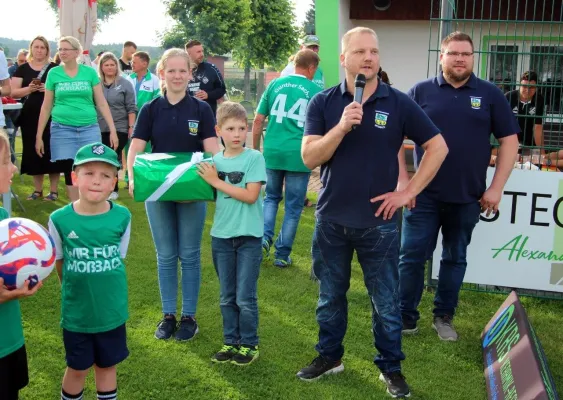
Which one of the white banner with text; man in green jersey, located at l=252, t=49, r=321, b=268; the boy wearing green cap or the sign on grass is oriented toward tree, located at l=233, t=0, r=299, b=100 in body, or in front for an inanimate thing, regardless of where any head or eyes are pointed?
the man in green jersey

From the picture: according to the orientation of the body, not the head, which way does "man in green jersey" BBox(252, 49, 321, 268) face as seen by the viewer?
away from the camera

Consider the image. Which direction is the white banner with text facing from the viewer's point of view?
toward the camera

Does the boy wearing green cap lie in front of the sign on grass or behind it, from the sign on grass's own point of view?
in front

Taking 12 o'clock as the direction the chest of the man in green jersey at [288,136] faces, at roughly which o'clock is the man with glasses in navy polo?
The man with glasses in navy polo is roughly at 5 o'clock from the man in green jersey.

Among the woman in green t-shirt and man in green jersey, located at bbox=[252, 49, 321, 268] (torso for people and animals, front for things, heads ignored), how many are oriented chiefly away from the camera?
1

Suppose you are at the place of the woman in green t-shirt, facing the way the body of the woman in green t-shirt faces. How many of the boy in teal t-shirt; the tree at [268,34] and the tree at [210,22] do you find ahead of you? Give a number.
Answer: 1

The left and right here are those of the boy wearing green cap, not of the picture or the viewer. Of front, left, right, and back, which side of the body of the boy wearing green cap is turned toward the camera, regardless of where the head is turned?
front

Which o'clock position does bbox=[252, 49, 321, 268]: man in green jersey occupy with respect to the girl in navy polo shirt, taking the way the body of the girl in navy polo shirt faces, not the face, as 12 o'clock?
The man in green jersey is roughly at 7 o'clock from the girl in navy polo shirt.

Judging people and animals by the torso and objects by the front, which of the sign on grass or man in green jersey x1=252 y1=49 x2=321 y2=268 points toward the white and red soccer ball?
the sign on grass

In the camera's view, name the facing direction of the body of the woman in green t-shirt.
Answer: toward the camera

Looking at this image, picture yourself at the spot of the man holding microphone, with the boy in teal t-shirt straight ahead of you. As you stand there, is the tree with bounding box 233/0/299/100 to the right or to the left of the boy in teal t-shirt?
right
